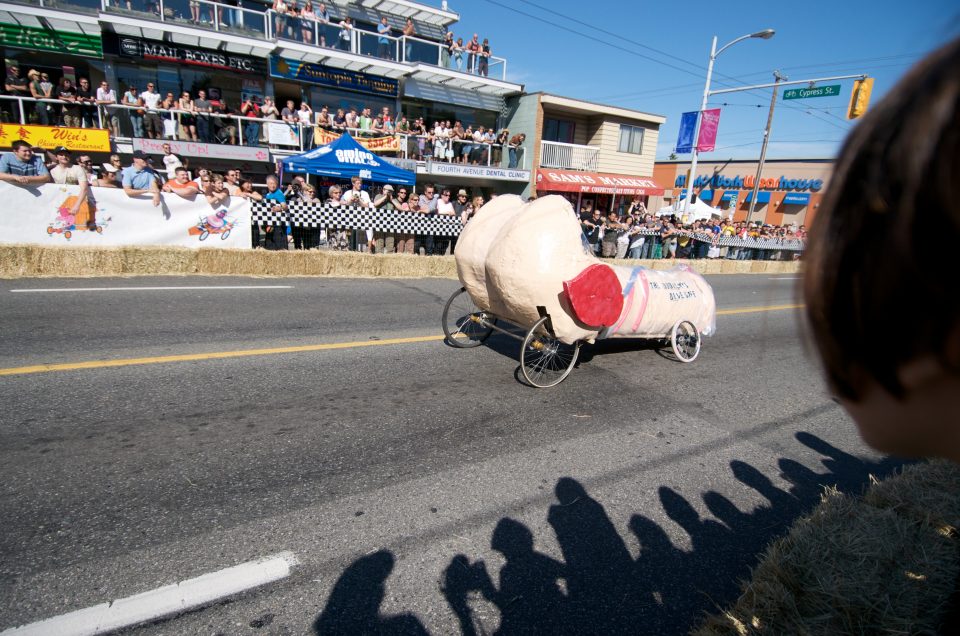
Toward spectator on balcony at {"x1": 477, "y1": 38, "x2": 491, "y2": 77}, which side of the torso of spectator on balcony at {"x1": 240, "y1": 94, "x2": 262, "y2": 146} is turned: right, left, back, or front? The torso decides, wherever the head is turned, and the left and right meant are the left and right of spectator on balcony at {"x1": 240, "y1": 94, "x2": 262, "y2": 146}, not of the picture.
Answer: left

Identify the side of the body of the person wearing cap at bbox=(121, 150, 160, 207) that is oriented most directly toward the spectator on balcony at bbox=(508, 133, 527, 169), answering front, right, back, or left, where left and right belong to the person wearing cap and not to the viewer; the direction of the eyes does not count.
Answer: left

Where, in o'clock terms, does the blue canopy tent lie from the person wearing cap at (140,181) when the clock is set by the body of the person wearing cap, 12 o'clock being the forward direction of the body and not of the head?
The blue canopy tent is roughly at 10 o'clock from the person wearing cap.

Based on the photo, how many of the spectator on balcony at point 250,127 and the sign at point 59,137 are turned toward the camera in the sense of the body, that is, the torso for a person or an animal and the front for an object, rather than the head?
2

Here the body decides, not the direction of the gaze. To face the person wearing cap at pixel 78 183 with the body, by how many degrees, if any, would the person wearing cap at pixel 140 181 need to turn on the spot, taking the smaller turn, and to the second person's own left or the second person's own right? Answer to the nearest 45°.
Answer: approximately 135° to the second person's own right

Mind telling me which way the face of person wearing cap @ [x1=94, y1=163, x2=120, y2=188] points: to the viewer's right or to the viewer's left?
to the viewer's right

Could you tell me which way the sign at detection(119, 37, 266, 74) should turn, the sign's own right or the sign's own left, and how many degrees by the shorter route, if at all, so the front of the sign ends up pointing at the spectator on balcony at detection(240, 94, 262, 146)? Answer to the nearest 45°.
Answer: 0° — it already faces them
